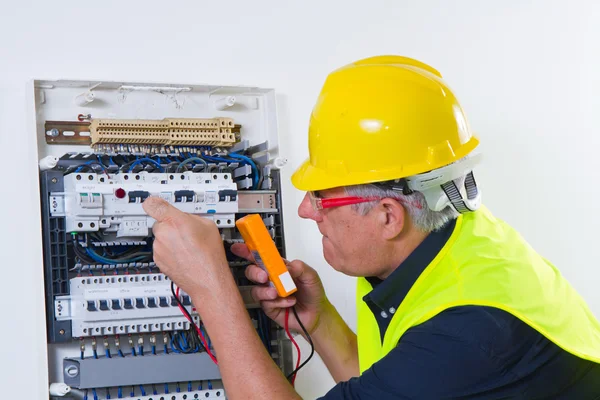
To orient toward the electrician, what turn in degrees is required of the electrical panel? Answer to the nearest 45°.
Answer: approximately 45° to its left

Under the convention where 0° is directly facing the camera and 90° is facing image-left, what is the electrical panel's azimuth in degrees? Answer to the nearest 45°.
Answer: approximately 0°

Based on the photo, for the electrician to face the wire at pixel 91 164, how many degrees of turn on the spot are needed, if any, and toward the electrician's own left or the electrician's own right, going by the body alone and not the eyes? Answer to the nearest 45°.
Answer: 0° — they already face it

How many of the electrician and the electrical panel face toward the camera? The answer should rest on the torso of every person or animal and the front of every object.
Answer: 1

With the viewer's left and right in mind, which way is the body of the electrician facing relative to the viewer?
facing to the left of the viewer

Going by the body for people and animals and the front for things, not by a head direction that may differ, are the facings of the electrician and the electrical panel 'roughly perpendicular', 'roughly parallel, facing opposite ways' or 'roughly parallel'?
roughly perpendicular
